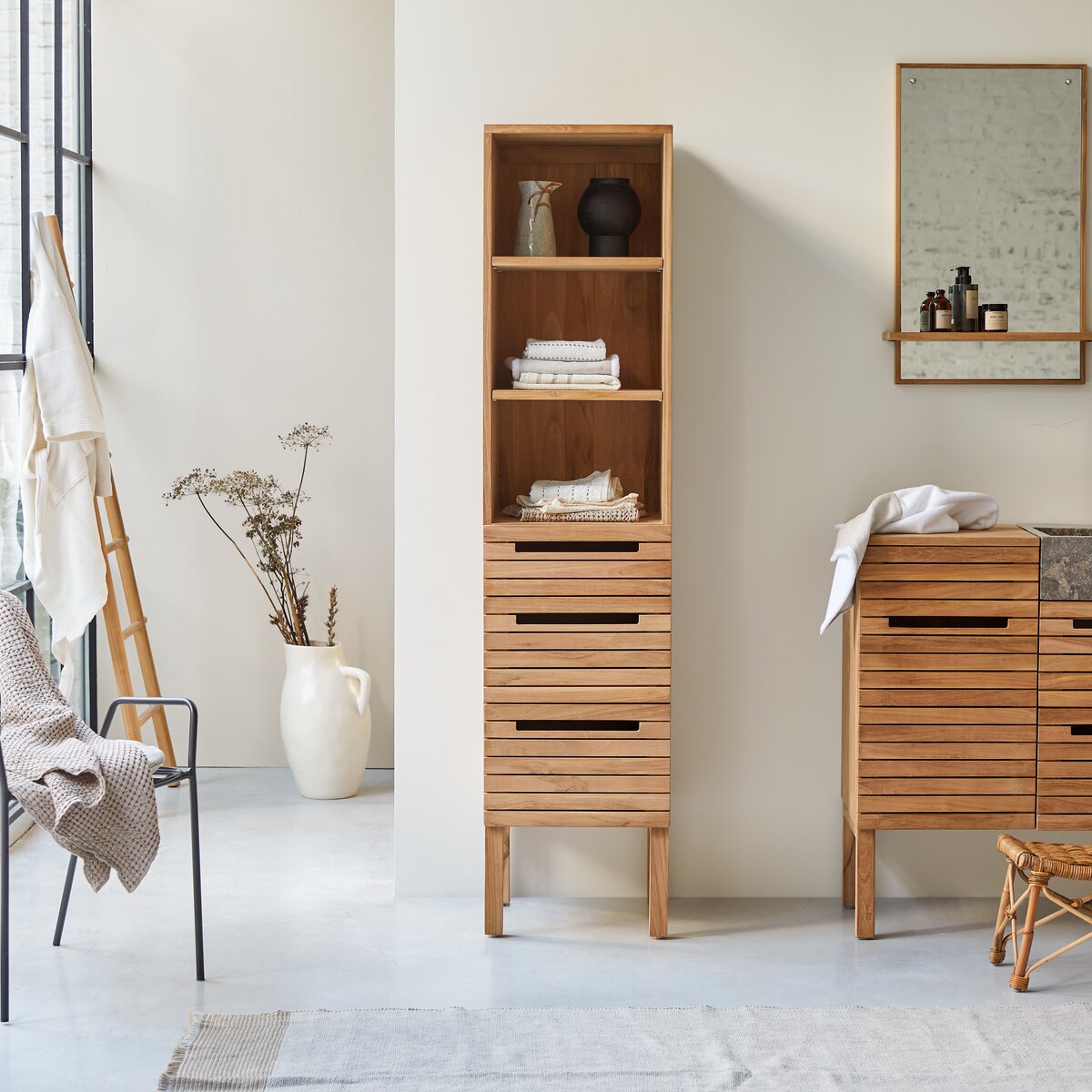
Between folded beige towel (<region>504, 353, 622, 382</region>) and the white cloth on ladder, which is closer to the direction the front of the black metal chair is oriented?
the folded beige towel

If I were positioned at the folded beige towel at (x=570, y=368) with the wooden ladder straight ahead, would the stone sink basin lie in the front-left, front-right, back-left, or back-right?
back-right

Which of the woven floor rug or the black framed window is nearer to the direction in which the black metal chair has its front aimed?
the woven floor rug

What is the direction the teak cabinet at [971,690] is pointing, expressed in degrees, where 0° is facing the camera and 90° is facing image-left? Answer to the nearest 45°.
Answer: approximately 0°

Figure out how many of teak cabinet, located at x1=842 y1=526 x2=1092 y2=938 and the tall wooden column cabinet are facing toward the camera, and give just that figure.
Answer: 2
